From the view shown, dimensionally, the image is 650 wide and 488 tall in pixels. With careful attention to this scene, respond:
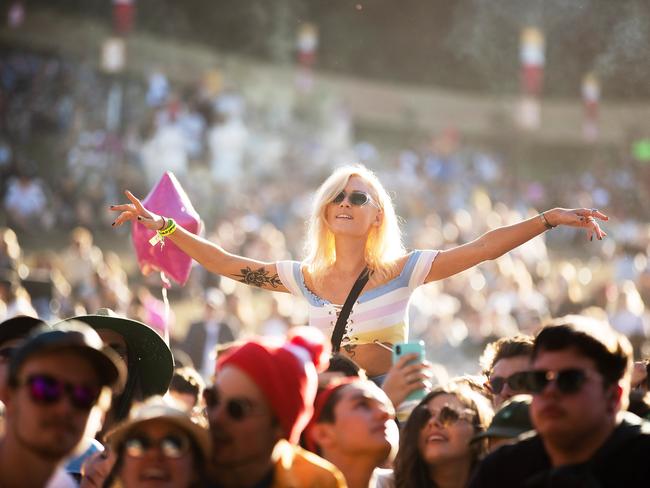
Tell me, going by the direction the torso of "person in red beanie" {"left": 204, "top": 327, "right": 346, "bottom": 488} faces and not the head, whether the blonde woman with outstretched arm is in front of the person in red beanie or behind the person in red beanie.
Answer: behind

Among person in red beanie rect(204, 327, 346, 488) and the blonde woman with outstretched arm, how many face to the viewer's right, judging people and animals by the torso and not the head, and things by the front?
0

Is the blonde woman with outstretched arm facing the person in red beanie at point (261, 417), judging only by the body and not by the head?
yes

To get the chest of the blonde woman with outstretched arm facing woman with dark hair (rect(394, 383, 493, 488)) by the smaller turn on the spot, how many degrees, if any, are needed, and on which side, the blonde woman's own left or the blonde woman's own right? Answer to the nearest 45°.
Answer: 0° — they already face them

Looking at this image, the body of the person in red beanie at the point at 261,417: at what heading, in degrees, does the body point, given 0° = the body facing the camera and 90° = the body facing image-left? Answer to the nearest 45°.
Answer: approximately 45°

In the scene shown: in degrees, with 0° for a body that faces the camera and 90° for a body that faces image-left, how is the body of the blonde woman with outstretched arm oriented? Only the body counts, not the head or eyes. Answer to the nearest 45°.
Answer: approximately 0°
